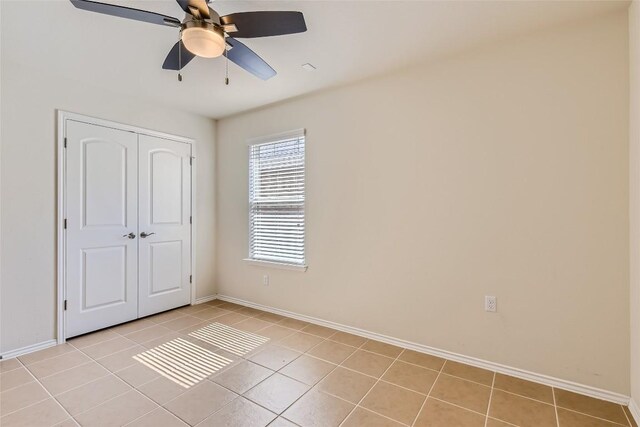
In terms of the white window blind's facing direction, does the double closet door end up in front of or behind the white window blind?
in front

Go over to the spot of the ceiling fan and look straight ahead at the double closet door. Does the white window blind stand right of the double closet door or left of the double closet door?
right

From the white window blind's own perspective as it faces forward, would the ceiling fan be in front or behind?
in front

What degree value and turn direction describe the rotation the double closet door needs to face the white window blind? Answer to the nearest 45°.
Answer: approximately 45° to its left

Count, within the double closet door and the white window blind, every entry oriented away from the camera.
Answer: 0

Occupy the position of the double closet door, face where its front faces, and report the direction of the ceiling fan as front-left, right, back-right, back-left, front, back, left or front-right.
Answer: front-right

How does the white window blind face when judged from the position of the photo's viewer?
facing the viewer and to the left of the viewer

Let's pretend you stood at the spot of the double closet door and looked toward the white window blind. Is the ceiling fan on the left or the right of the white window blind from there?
right

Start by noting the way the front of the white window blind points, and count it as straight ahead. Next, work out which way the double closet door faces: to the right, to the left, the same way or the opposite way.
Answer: to the left
